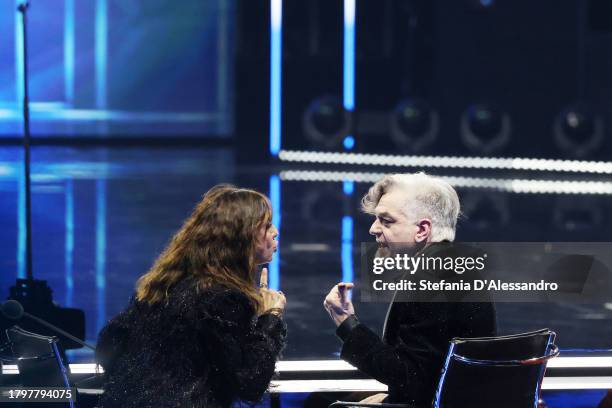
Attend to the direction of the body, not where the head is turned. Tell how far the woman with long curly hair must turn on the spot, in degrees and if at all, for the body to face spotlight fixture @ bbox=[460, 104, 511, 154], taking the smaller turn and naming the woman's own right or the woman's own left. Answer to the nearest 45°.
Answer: approximately 45° to the woman's own left

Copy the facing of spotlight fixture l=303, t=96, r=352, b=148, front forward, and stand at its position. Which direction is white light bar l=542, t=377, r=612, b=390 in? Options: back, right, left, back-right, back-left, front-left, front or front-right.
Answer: front

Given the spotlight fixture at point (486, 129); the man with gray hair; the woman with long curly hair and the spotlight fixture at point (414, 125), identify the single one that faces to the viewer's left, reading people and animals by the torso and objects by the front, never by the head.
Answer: the man with gray hair

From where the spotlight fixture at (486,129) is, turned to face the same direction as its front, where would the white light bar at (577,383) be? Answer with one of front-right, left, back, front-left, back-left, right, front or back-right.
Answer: front

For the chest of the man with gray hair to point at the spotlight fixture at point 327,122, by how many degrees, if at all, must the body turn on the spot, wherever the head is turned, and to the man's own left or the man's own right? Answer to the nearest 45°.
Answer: approximately 90° to the man's own right

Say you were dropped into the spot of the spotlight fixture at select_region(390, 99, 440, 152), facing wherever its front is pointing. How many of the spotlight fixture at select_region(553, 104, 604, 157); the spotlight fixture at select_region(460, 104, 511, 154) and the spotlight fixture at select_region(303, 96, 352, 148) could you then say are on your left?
2

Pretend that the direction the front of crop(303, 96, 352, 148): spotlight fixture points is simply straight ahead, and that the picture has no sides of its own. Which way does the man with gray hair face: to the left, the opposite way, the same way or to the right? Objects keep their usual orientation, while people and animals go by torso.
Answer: to the right

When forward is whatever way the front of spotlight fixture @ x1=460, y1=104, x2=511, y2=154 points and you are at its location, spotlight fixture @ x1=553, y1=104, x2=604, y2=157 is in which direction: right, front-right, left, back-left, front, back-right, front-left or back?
left

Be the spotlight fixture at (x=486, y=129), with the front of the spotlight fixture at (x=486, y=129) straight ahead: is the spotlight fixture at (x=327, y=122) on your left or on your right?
on your right

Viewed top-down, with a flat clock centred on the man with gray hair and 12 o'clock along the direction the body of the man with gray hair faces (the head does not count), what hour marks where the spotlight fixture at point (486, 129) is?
The spotlight fixture is roughly at 3 o'clock from the man with gray hair.

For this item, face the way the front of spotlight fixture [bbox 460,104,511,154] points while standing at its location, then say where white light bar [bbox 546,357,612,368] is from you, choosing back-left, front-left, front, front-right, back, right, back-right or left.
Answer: front

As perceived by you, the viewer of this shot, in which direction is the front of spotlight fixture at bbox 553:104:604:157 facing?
facing the viewer

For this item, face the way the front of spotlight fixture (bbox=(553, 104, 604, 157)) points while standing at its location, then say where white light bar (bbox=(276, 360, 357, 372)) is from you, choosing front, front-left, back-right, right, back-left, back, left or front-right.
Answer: front

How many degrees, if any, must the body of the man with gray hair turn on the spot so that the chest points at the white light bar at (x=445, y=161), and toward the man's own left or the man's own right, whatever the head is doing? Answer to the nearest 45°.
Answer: approximately 90° to the man's own right

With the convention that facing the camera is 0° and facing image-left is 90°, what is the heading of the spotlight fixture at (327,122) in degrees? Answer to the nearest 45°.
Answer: approximately 0°

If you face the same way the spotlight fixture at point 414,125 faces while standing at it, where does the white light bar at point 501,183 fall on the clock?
The white light bar is roughly at 11 o'clock from the spotlight fixture.

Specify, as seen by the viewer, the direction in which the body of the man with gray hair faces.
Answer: to the viewer's left

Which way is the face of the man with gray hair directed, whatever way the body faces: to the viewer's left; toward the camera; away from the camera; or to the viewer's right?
to the viewer's left
